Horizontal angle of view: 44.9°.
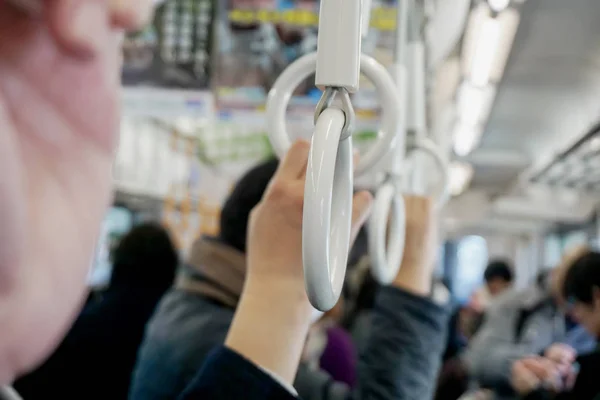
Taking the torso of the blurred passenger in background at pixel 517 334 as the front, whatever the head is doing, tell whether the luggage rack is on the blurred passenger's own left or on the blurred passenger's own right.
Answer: on the blurred passenger's own left

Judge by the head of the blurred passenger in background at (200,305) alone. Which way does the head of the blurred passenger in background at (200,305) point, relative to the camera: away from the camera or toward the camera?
away from the camera

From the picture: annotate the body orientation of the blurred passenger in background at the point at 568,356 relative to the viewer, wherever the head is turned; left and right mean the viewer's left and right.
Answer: facing to the left of the viewer

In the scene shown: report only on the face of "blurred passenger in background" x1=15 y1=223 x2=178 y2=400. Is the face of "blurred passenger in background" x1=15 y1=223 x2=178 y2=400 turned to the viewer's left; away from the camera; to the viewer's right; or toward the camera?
away from the camera

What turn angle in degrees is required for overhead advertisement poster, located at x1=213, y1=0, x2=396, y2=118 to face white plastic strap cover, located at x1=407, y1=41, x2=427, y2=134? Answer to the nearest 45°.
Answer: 0° — it already faces it
